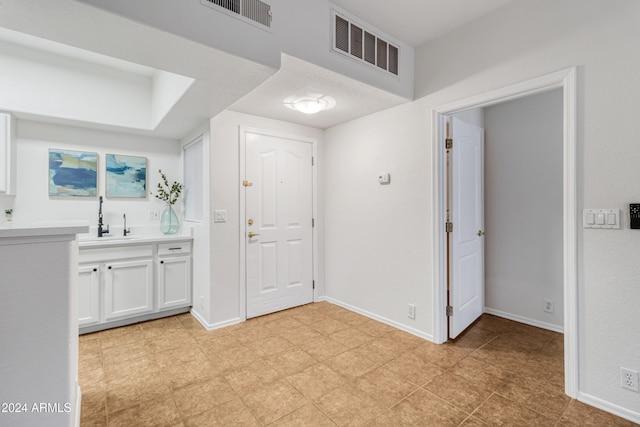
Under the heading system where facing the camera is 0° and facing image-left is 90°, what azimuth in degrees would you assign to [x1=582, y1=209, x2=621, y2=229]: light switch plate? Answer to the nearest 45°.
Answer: approximately 0°

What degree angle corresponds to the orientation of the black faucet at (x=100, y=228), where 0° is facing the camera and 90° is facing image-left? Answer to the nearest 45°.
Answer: approximately 0°

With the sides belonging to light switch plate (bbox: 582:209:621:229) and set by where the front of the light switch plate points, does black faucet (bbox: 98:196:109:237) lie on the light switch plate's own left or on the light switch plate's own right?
on the light switch plate's own right

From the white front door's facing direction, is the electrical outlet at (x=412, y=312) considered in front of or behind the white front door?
in front

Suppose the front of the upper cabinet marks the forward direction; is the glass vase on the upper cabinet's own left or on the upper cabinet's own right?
on the upper cabinet's own left

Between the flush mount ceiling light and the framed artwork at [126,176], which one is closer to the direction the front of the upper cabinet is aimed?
the flush mount ceiling light

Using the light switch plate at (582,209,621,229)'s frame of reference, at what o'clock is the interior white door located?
The interior white door is roughly at 4 o'clock from the light switch plate.

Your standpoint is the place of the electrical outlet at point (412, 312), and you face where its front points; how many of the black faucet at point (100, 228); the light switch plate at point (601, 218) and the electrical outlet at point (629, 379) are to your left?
2

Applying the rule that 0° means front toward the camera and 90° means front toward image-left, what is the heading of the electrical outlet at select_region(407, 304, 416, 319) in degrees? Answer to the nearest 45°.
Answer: approximately 45°

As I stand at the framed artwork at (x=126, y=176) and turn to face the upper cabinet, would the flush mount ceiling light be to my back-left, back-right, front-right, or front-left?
back-left
